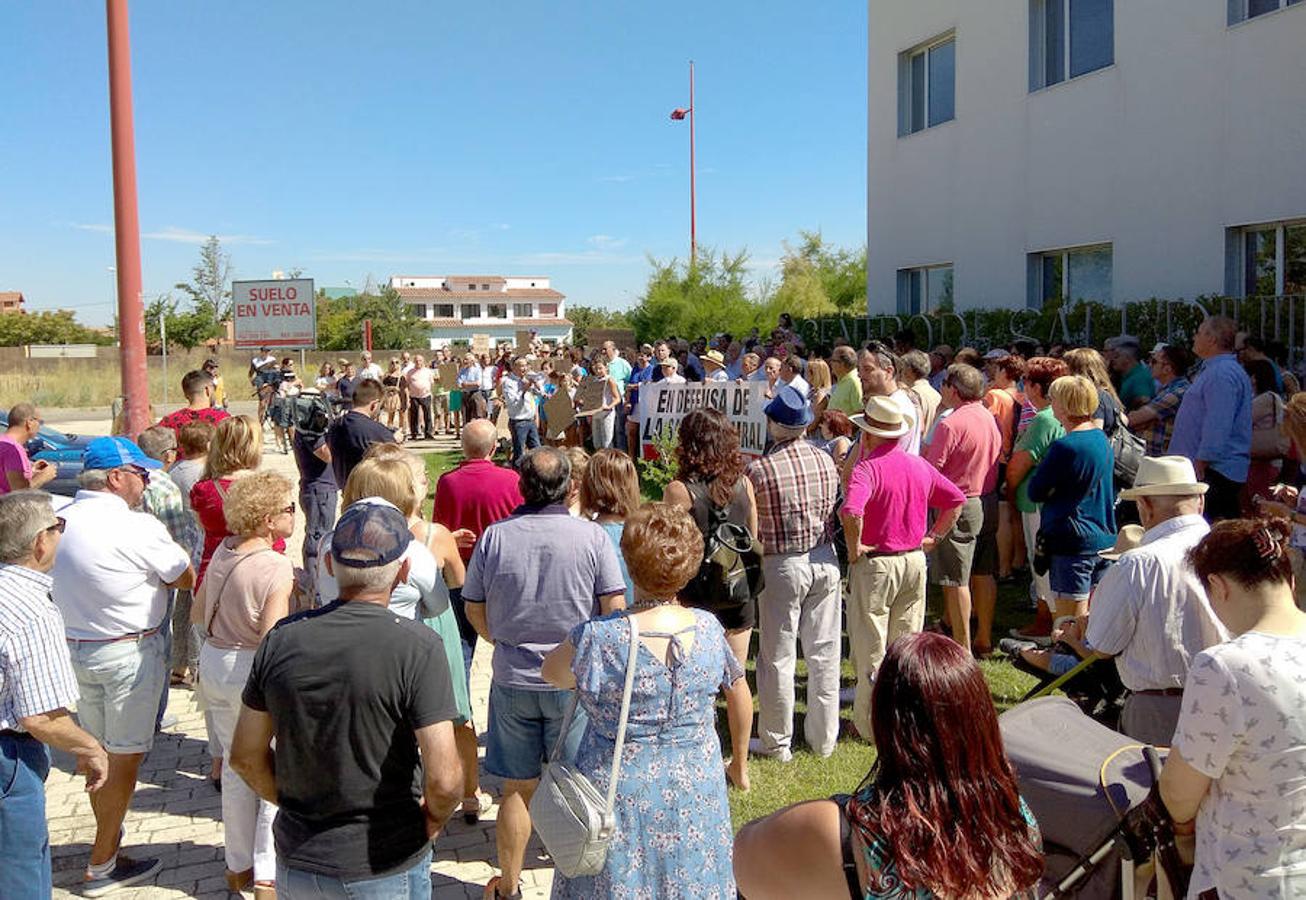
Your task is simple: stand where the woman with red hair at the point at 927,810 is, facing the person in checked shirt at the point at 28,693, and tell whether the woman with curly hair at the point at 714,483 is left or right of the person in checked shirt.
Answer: right

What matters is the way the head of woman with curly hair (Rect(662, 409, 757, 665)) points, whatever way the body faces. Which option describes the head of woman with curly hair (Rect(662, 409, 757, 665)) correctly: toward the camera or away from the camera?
away from the camera

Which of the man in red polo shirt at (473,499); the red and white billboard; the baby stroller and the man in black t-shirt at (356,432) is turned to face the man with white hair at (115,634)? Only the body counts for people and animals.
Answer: the red and white billboard

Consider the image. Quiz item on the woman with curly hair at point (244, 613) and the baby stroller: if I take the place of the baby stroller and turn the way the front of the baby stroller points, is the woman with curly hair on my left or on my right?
on my left

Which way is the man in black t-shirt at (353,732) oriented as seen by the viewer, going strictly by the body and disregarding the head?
away from the camera

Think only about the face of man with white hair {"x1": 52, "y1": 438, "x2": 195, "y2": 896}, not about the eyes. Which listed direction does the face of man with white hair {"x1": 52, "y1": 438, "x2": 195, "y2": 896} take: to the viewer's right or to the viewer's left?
to the viewer's right

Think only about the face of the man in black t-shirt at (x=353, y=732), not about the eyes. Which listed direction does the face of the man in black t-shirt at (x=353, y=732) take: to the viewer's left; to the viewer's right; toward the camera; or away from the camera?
away from the camera

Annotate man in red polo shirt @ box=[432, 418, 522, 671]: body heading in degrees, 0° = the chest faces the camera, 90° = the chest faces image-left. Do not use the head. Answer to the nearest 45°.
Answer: approximately 180°
